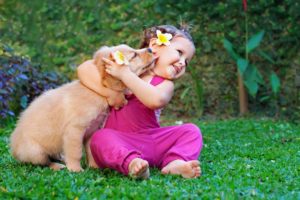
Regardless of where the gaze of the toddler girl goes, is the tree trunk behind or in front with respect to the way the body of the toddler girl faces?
behind

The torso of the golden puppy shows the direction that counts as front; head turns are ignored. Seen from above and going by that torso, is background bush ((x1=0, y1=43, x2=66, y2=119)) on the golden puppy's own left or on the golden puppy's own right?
on the golden puppy's own left

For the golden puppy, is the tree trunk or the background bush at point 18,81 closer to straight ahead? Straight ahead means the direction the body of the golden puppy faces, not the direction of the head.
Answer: the tree trunk

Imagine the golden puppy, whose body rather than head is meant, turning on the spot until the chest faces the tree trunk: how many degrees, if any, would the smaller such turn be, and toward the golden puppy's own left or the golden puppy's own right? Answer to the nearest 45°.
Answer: approximately 45° to the golden puppy's own left

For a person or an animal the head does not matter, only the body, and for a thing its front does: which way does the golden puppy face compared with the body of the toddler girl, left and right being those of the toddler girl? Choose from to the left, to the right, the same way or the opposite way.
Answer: to the left

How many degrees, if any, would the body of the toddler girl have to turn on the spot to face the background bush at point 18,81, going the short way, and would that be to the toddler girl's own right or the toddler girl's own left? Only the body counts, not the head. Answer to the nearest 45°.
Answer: approximately 135° to the toddler girl's own right

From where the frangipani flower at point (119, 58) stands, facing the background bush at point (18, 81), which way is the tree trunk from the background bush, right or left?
right

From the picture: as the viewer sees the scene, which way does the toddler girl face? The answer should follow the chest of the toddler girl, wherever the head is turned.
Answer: toward the camera

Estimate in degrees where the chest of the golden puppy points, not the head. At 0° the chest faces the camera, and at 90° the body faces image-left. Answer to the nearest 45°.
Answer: approximately 270°
